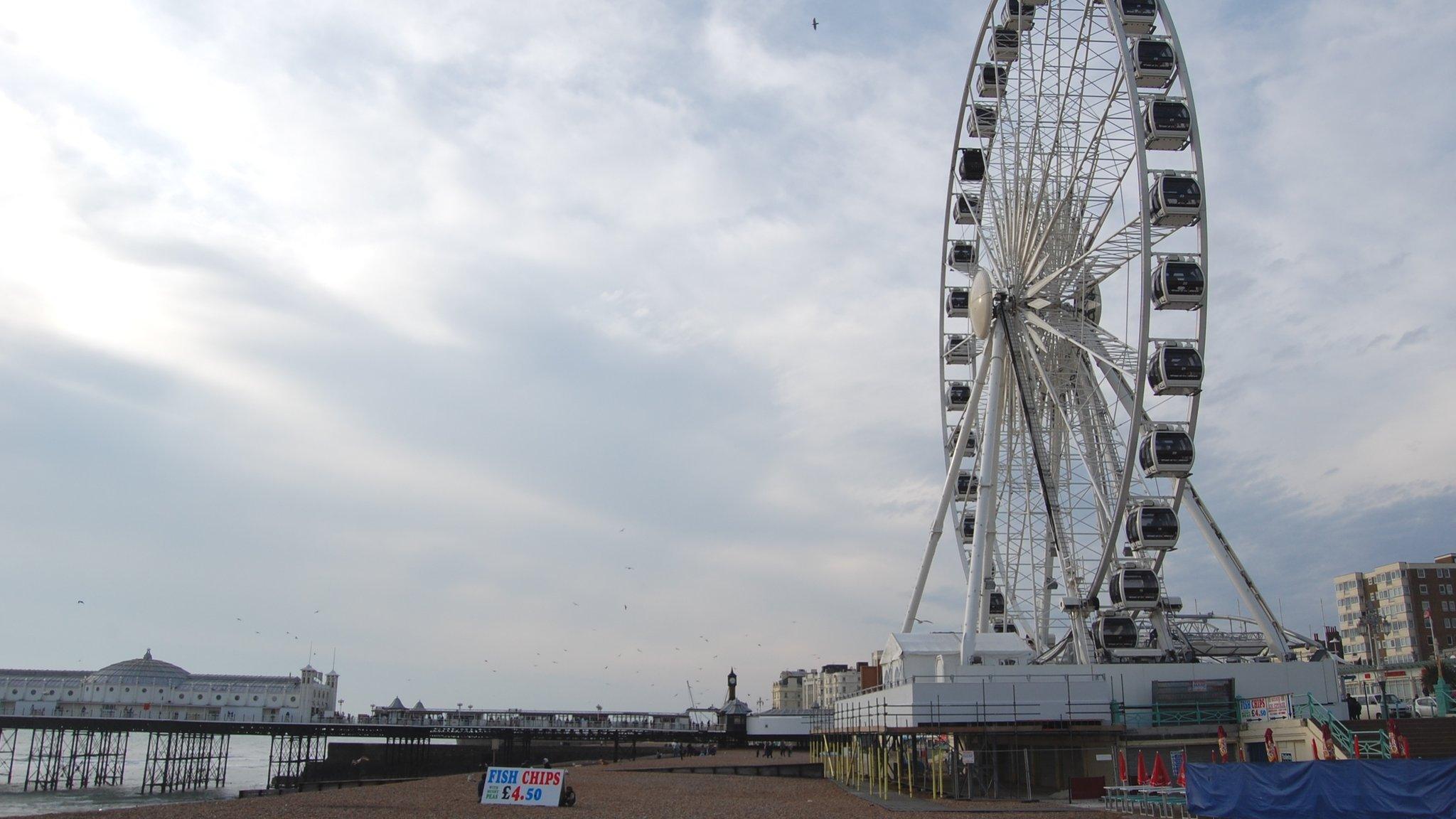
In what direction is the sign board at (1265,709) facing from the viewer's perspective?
toward the camera

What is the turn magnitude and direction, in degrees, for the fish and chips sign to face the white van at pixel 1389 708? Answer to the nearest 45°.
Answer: approximately 90° to its left

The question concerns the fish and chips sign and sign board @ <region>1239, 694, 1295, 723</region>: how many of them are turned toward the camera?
2

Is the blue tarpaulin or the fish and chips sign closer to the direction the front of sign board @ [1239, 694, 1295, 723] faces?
the blue tarpaulin

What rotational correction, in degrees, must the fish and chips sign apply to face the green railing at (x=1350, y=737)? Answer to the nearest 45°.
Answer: approximately 90° to its left

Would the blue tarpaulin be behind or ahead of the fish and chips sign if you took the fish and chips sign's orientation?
ahead

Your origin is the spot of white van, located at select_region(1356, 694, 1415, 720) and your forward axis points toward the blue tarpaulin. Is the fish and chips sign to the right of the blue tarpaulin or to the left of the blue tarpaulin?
right

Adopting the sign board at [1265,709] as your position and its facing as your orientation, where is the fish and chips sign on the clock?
The fish and chips sign is roughly at 2 o'clock from the sign board.
